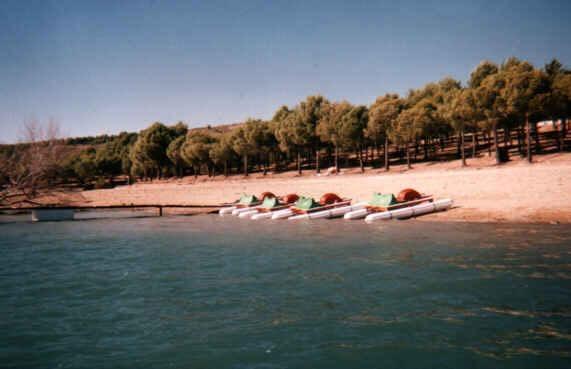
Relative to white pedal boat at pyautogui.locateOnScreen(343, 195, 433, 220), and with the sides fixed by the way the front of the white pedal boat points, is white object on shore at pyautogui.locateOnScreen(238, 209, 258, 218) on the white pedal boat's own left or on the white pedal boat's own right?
on the white pedal boat's own right
